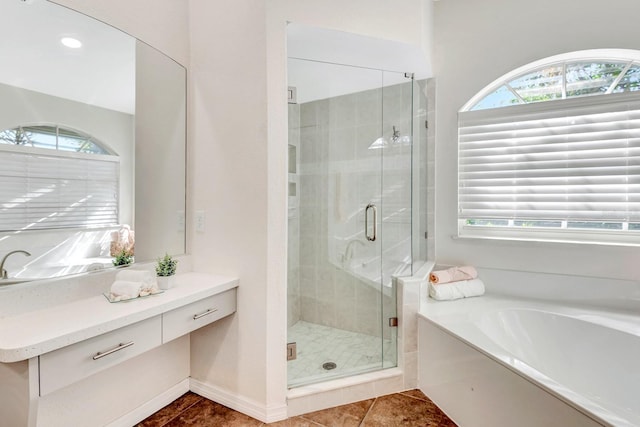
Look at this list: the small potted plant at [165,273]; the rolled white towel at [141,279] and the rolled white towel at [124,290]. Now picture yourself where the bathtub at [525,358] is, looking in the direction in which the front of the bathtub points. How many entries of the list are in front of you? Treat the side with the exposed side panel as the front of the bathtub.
3

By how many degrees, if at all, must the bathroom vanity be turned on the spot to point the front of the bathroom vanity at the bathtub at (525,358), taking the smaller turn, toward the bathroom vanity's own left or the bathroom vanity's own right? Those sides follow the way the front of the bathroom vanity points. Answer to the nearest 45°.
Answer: approximately 45° to the bathroom vanity's own left

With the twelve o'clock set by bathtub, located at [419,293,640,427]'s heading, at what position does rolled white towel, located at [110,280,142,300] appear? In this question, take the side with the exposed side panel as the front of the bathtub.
The rolled white towel is roughly at 12 o'clock from the bathtub.

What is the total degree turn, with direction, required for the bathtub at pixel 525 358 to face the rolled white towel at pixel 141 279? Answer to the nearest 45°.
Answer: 0° — it already faces it

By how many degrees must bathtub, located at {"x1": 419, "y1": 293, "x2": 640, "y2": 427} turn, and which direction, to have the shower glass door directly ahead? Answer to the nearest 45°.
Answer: approximately 45° to its right

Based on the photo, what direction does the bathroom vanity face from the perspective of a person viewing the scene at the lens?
facing the viewer and to the right of the viewer

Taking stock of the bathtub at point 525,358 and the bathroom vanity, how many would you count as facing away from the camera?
0

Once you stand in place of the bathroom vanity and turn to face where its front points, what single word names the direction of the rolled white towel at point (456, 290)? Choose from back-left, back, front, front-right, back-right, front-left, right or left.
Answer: front-left

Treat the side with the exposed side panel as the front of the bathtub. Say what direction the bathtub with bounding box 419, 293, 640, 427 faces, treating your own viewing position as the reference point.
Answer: facing the viewer and to the left of the viewer
